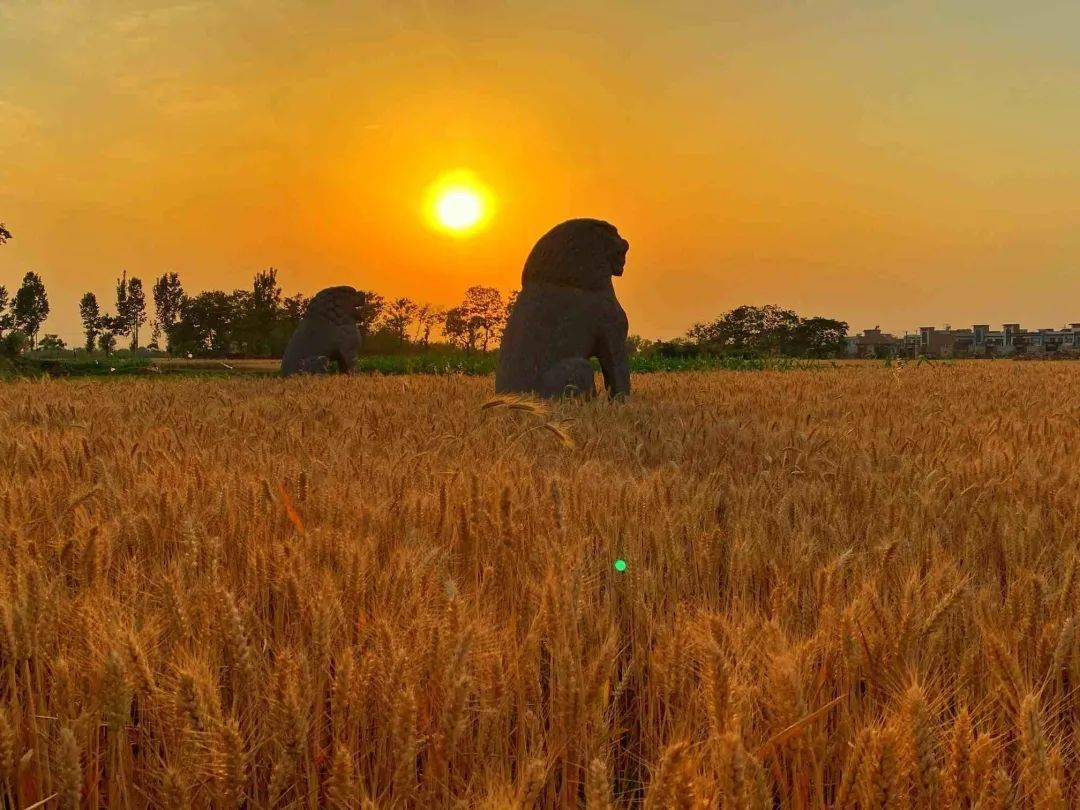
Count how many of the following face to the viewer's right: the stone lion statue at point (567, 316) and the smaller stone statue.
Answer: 2

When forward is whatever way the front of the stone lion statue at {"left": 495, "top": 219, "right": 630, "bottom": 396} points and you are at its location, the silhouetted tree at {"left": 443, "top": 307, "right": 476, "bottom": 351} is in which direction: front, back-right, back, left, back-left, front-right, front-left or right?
left

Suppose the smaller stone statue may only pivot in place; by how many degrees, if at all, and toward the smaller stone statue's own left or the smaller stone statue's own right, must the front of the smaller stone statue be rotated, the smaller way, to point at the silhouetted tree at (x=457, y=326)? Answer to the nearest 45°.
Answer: approximately 90° to the smaller stone statue's own left

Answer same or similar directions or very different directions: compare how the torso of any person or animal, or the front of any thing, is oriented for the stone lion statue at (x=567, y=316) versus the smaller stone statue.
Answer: same or similar directions

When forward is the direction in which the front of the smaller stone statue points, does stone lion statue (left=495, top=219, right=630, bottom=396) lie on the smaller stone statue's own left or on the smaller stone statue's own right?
on the smaller stone statue's own right

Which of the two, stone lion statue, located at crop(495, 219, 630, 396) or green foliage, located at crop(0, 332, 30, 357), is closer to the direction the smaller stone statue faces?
the stone lion statue

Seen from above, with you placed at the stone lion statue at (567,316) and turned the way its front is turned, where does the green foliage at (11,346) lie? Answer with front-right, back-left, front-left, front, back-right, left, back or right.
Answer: back-left

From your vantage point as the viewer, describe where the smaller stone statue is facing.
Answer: facing to the right of the viewer

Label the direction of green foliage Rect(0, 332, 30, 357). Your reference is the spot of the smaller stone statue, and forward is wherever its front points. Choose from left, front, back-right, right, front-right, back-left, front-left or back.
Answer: back-left

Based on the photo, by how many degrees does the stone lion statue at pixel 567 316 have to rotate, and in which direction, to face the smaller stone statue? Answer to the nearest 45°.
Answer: approximately 135° to its left

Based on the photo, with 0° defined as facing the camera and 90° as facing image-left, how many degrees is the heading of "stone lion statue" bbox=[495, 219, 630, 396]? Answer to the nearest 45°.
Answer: approximately 270°

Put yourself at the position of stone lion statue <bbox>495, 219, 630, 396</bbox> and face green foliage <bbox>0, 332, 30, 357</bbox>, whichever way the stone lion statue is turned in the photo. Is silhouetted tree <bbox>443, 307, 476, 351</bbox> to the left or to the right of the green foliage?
right
